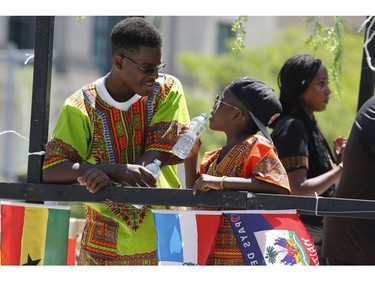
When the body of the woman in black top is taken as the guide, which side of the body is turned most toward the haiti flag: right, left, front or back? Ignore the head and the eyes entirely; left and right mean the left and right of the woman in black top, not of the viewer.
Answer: right

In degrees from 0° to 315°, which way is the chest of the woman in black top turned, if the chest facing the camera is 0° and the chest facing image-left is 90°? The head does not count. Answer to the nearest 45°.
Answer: approximately 270°

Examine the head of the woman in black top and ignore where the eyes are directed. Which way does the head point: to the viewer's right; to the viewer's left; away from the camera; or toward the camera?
to the viewer's right
